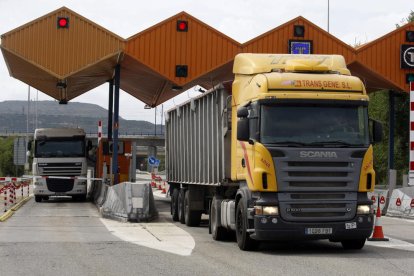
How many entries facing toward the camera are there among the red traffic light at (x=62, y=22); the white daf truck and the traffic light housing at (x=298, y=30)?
3

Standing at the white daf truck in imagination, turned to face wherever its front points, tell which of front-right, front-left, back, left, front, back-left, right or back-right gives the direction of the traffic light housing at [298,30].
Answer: front-left

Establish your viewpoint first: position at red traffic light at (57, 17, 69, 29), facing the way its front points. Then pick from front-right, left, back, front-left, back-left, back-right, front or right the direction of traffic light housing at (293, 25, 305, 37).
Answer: left

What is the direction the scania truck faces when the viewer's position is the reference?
facing the viewer and to the right of the viewer

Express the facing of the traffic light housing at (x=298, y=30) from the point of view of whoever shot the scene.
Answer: facing the viewer

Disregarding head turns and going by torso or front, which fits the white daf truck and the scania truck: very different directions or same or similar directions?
same or similar directions

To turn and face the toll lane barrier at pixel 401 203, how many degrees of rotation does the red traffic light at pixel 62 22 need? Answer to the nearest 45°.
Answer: approximately 45° to its left

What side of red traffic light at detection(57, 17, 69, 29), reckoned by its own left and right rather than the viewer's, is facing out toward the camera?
front

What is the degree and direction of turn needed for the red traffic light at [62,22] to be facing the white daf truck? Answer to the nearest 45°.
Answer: approximately 180°

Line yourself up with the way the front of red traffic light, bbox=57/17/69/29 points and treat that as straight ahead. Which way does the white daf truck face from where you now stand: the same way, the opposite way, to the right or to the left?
the same way

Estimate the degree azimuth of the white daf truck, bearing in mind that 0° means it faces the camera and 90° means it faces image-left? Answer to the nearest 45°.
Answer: approximately 0°

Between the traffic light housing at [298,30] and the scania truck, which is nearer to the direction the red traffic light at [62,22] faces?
the scania truck

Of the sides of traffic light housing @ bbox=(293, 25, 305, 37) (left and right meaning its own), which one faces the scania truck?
front
